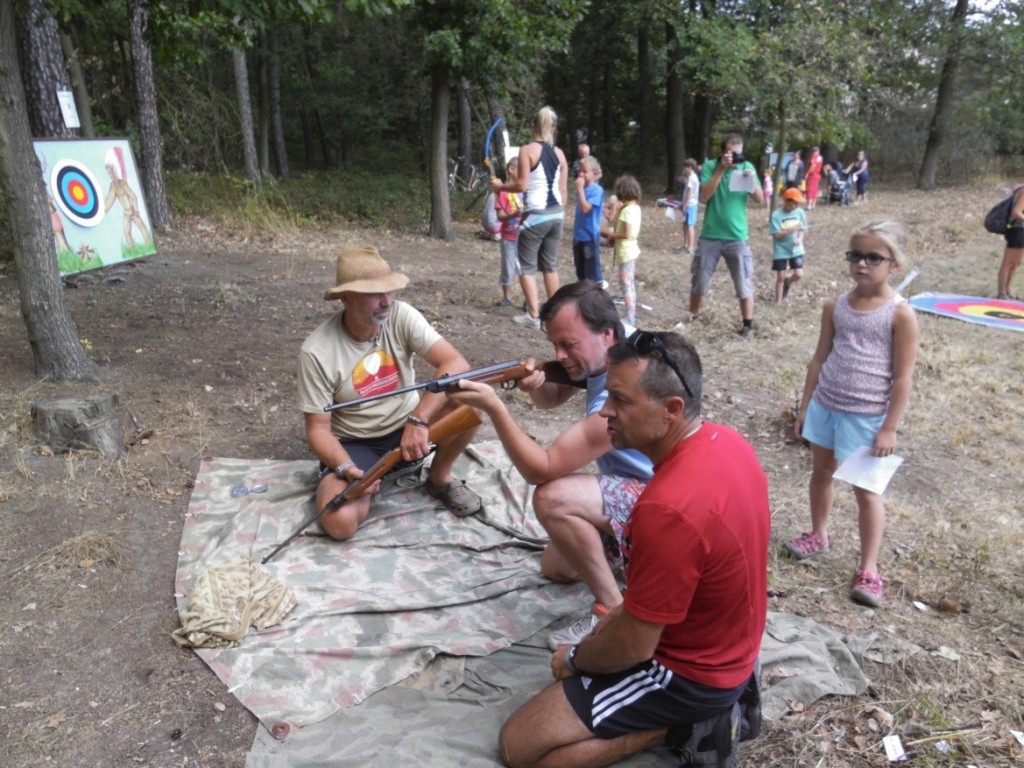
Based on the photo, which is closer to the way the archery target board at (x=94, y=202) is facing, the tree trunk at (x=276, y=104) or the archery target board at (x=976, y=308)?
the archery target board

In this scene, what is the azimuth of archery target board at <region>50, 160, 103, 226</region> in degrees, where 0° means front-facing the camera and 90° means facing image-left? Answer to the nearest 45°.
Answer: approximately 315°

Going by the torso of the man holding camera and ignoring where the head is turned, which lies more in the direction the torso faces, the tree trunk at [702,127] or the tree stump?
the tree stump

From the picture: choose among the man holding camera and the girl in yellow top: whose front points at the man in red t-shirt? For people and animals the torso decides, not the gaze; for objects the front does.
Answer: the man holding camera

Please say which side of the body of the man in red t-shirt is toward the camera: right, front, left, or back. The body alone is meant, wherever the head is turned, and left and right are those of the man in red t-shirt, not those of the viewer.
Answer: left

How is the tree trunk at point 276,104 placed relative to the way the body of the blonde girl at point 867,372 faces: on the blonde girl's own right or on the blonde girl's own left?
on the blonde girl's own right

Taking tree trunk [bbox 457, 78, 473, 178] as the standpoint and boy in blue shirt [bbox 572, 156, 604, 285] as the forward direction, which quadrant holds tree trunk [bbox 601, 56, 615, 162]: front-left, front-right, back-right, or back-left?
back-left

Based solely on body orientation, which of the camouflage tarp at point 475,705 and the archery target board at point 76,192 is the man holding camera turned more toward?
the camouflage tarp

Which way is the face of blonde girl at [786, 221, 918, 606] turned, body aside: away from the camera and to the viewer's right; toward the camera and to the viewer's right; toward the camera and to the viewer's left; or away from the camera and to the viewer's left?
toward the camera and to the viewer's left

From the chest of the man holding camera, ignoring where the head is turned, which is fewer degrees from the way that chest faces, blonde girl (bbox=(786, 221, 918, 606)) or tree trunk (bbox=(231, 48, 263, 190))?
the blonde girl

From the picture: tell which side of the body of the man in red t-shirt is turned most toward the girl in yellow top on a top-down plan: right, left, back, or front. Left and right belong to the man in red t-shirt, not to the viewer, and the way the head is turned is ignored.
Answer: right
